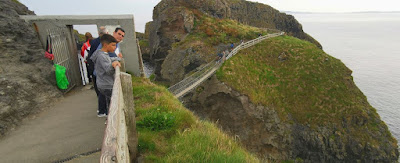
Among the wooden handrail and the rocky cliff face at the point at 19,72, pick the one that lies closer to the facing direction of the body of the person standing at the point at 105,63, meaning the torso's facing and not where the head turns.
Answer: the wooden handrail

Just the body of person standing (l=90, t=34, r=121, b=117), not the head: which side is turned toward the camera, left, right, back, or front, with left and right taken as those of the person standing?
right

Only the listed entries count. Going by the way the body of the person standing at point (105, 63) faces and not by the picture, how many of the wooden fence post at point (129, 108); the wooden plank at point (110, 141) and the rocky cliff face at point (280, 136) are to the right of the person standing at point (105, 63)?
2

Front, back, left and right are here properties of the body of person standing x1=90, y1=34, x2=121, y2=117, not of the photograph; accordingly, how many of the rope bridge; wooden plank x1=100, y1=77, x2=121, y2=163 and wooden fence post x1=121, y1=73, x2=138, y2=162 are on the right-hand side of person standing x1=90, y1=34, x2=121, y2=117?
2

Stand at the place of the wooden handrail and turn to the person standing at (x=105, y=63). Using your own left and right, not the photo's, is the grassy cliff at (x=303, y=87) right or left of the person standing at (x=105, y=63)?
right

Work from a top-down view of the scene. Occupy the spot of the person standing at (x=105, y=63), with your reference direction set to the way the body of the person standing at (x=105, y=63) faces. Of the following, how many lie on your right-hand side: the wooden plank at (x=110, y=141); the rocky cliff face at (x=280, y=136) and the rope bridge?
1

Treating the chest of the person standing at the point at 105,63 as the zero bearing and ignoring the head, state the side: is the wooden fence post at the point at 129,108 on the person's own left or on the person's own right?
on the person's own right

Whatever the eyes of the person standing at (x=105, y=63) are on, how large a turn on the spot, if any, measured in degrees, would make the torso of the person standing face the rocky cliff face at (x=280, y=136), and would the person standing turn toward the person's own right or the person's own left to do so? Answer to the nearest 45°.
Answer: approximately 45° to the person's own left

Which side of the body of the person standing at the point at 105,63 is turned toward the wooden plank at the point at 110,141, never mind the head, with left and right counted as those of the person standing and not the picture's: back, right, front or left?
right

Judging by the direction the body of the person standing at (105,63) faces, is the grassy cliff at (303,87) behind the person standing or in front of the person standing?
in front

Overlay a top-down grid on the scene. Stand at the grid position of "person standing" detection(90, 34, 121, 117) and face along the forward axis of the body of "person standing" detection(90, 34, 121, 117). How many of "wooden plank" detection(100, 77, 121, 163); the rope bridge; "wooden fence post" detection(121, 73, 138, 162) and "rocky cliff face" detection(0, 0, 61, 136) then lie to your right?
2
